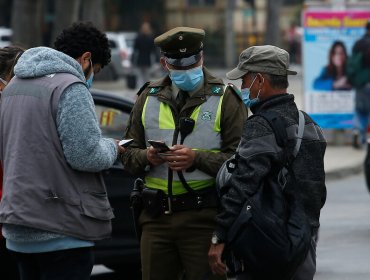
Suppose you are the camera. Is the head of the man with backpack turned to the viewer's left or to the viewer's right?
to the viewer's left

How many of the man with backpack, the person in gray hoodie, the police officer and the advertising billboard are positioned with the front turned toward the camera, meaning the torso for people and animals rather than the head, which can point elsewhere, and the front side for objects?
2

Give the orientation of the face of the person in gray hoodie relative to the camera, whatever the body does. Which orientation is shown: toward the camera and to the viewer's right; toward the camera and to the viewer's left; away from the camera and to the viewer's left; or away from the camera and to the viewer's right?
away from the camera and to the viewer's right

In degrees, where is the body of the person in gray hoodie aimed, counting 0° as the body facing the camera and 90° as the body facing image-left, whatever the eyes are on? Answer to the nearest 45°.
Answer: approximately 225°

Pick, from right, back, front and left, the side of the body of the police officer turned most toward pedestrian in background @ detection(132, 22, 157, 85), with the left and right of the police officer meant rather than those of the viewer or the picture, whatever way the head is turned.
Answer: back

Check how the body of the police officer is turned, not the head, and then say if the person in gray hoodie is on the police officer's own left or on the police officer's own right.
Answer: on the police officer's own right

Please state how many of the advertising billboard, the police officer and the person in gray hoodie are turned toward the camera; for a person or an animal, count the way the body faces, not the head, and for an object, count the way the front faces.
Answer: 2

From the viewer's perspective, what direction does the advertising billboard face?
toward the camera

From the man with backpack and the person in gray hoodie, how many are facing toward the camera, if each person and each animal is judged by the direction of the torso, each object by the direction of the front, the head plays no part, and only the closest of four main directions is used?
0

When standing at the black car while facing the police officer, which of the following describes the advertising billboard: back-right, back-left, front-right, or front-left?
back-left

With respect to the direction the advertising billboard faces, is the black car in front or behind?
in front

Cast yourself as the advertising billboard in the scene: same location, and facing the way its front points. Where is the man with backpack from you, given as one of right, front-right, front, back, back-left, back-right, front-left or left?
front

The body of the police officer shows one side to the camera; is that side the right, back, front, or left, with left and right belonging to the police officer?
front
